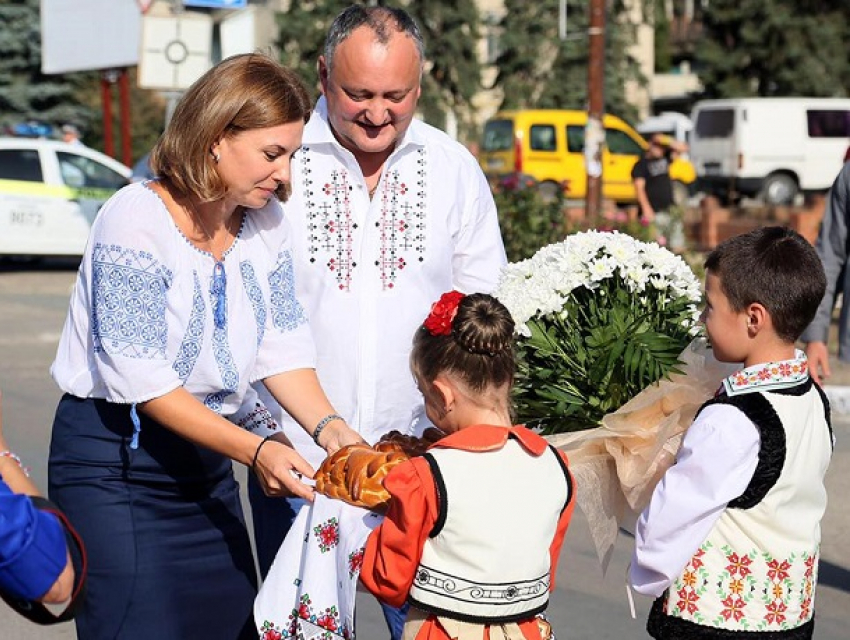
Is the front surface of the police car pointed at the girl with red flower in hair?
no

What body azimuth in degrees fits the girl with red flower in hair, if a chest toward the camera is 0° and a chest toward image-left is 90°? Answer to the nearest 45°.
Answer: approximately 135°

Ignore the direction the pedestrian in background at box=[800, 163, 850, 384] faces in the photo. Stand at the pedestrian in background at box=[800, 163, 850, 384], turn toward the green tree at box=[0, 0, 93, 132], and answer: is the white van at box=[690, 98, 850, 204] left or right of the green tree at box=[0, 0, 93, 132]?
right

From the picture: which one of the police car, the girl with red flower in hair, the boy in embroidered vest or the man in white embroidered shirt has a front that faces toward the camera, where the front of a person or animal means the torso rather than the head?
the man in white embroidered shirt

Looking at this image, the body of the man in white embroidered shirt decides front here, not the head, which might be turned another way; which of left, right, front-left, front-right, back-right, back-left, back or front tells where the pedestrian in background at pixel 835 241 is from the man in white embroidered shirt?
back-left

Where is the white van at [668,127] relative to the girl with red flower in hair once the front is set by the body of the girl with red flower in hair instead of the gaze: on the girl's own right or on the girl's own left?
on the girl's own right

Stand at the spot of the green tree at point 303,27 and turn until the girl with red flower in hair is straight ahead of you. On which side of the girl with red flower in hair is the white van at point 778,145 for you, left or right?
left

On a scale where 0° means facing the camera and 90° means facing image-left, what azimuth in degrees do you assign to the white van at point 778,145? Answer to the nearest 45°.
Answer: approximately 225°

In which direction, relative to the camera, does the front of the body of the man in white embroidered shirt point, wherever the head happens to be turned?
toward the camera

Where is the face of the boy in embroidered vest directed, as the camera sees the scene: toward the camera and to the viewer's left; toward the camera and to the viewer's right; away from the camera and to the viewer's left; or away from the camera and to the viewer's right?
away from the camera and to the viewer's left

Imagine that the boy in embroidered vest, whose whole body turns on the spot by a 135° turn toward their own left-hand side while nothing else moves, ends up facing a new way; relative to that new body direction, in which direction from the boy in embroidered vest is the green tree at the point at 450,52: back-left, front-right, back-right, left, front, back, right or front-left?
back

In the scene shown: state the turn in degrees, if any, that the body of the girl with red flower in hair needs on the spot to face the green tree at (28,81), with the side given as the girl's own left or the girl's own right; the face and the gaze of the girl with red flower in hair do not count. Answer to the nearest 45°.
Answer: approximately 45° to the girl's own right

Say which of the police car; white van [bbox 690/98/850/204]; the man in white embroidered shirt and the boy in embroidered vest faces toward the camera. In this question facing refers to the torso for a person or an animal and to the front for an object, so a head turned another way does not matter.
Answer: the man in white embroidered shirt
